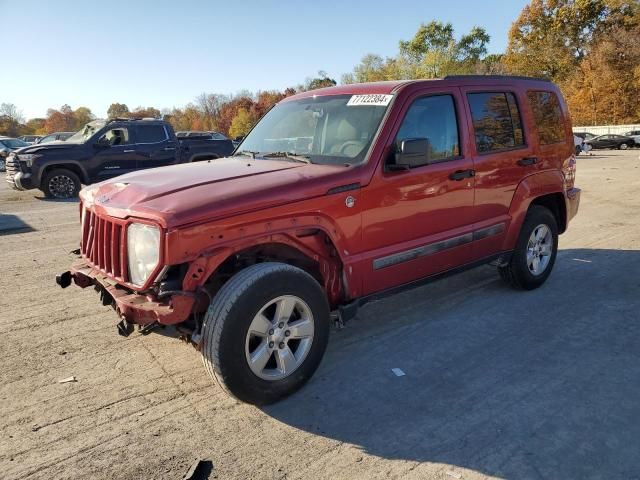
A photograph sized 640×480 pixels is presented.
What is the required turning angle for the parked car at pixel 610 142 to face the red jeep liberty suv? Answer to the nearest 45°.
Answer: approximately 90° to its left

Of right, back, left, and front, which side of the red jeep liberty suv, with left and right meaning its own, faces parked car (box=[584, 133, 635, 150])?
back

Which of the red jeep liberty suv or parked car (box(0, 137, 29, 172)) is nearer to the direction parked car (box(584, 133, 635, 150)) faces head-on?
the parked car

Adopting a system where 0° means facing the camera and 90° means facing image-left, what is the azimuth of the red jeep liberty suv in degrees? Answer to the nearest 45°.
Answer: approximately 45°

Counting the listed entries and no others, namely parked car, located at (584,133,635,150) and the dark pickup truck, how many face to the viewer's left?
2

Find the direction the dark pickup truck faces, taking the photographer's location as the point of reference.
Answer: facing to the left of the viewer

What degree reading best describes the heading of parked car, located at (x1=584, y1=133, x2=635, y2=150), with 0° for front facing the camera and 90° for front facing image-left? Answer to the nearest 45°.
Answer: approximately 90°
